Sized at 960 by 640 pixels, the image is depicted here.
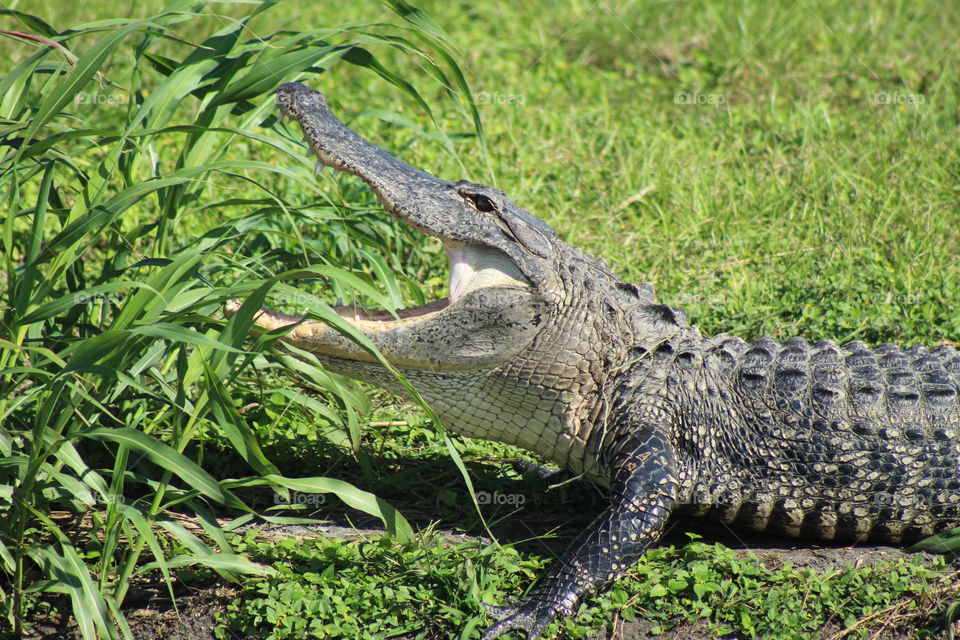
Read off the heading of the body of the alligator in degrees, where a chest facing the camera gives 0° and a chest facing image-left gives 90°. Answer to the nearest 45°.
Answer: approximately 90°
